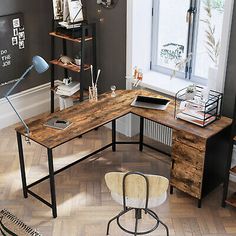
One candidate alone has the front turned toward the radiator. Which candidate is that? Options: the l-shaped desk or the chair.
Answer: the chair

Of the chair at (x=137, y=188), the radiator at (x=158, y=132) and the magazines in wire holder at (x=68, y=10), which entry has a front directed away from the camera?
the chair

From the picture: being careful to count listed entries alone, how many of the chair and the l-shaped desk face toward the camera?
1

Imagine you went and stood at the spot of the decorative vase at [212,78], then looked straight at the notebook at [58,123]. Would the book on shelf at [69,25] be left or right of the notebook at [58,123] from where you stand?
right

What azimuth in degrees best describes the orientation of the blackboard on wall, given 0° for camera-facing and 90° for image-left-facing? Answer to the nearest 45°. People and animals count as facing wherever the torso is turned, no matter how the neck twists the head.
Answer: approximately 315°

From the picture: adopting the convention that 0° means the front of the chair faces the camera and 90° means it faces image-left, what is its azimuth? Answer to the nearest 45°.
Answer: approximately 180°
